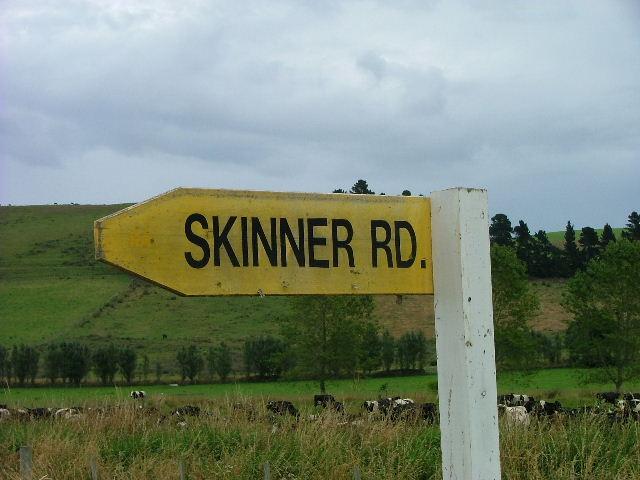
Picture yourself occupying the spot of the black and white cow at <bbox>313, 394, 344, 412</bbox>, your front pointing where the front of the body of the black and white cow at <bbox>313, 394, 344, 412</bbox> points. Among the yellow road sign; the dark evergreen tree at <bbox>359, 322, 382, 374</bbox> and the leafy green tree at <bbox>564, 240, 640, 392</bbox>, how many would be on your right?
1

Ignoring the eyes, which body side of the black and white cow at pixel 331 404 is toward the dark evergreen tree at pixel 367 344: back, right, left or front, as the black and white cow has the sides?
left

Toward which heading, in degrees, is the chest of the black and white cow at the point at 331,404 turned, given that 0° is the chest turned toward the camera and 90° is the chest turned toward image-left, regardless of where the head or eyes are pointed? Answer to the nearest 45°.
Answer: approximately 270°

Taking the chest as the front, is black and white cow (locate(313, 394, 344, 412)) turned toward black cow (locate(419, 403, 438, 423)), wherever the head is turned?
yes

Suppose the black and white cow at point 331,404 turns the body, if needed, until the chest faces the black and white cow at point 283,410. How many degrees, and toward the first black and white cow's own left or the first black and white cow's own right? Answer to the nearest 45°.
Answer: approximately 135° to the first black and white cow's own right

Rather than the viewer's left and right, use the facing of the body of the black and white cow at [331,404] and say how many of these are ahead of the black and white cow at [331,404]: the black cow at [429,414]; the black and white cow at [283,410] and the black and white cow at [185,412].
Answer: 1

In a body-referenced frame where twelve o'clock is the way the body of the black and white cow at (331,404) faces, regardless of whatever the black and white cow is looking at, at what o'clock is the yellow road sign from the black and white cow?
The yellow road sign is roughly at 3 o'clock from the black and white cow.
